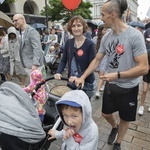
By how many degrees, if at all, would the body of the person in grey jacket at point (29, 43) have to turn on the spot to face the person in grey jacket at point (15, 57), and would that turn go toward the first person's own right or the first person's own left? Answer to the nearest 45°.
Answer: approximately 135° to the first person's own right

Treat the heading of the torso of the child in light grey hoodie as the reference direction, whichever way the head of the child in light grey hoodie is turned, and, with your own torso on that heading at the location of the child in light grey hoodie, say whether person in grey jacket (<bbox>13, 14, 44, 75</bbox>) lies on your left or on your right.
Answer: on your right

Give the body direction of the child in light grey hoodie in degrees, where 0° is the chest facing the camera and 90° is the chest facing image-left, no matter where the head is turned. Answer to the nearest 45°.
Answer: approximately 45°

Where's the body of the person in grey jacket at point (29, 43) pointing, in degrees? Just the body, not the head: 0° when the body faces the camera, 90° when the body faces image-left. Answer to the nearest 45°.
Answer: approximately 45°

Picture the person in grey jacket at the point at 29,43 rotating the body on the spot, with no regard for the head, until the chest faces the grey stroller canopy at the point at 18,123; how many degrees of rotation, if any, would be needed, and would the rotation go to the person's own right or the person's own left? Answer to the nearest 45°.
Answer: approximately 45° to the person's own left

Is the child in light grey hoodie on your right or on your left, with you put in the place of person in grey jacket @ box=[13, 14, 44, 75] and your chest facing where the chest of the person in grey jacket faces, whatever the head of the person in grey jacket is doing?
on your left

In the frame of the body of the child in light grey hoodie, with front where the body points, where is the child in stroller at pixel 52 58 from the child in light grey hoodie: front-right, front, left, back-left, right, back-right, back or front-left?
back-right
